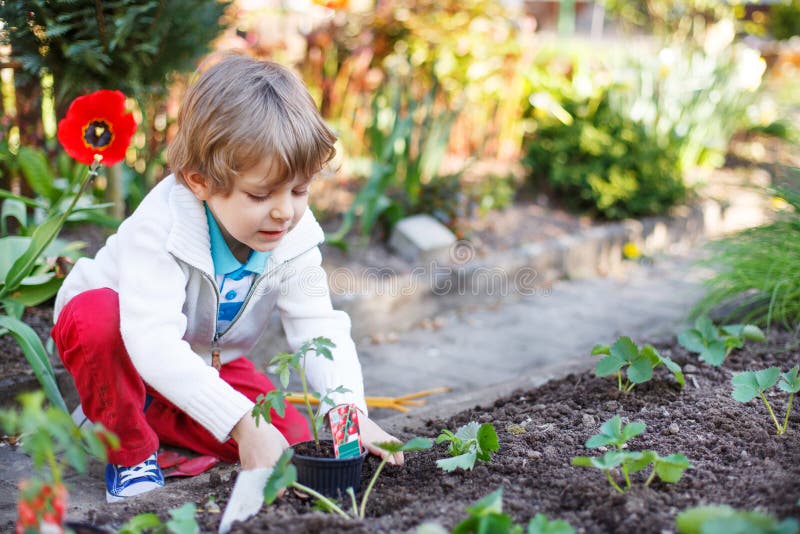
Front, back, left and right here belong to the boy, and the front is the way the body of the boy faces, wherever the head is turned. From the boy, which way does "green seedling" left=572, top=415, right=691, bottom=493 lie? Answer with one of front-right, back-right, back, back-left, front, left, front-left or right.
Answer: front

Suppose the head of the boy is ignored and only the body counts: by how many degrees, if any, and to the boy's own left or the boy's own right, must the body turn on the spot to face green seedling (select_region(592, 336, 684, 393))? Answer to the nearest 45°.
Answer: approximately 45° to the boy's own left

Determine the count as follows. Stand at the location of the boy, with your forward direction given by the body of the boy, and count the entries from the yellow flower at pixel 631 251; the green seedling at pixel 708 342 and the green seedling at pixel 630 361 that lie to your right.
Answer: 0

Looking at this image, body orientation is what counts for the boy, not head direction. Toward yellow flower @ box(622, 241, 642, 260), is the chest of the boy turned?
no

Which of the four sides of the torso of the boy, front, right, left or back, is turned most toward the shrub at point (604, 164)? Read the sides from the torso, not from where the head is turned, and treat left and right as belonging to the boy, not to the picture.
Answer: left

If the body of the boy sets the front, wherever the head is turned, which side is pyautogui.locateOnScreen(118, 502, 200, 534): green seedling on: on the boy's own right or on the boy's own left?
on the boy's own right

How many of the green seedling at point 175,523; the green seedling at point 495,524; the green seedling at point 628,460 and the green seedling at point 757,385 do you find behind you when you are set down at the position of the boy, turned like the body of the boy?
0

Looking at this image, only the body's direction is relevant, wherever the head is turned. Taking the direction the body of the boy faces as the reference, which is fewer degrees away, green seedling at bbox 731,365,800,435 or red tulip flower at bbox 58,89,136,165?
the green seedling

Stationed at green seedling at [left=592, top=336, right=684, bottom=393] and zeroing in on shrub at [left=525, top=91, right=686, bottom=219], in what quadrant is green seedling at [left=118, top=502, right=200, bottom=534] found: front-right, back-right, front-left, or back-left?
back-left

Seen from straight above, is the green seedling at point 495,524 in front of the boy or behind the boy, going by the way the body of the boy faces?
in front

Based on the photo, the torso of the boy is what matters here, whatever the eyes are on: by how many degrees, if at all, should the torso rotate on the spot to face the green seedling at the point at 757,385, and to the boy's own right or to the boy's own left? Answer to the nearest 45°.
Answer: approximately 45° to the boy's own left

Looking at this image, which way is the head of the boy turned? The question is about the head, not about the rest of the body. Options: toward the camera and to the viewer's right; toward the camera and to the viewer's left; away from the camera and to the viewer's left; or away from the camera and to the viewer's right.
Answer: toward the camera and to the viewer's right

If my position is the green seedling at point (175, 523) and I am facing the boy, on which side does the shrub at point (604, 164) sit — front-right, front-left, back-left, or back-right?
front-right
